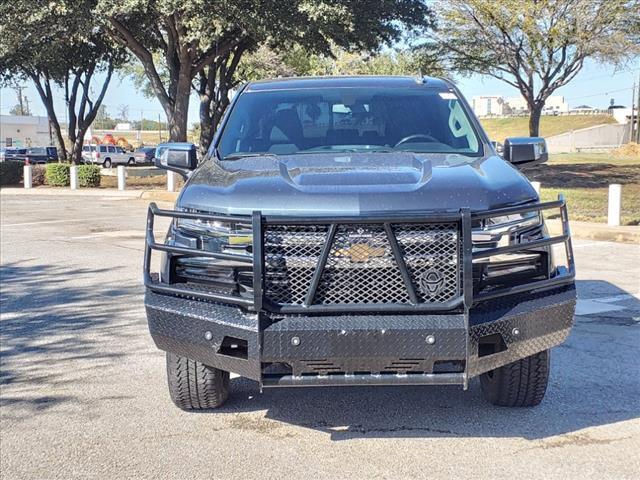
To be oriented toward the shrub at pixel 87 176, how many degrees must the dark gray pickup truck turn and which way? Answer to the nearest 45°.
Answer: approximately 180°

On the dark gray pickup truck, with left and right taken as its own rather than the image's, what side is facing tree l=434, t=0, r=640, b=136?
back

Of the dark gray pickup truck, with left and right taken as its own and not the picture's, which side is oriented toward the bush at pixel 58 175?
back

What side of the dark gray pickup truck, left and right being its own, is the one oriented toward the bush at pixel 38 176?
back

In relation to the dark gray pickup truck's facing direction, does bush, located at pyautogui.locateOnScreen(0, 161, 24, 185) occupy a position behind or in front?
behind

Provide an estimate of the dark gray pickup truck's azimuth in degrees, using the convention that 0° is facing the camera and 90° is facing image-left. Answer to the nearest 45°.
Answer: approximately 0°

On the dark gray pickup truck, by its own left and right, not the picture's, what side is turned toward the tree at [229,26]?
back
